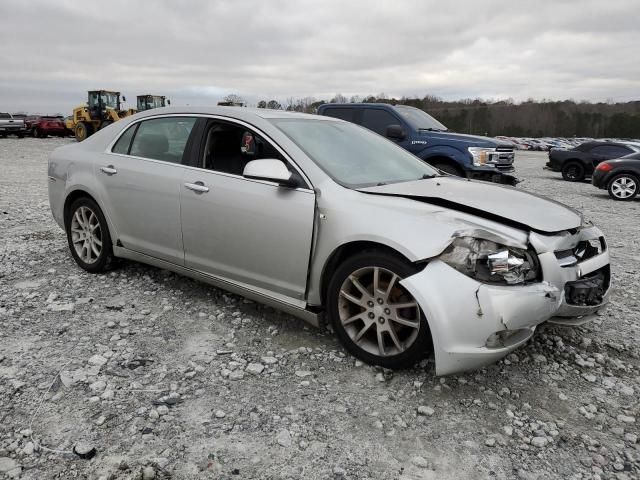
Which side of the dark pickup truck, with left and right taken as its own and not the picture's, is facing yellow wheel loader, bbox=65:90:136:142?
back

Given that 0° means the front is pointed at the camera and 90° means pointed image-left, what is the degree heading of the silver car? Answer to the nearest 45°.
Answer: approximately 315°

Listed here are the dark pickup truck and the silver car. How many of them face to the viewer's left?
0

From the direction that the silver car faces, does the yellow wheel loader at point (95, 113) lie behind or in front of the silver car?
behind

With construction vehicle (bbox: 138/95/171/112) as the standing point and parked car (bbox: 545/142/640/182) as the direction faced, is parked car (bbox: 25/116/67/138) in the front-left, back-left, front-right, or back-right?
back-right

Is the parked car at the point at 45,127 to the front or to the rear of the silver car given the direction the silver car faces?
to the rear

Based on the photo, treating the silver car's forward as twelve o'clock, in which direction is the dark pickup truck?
The dark pickup truck is roughly at 8 o'clock from the silver car.

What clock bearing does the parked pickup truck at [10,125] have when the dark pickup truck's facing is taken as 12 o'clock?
The parked pickup truck is roughly at 6 o'clock from the dark pickup truck.

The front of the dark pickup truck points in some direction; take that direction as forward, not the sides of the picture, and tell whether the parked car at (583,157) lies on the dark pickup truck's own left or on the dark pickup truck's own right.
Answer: on the dark pickup truck's own left

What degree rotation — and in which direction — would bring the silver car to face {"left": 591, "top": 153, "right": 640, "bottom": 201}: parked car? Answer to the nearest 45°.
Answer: approximately 90° to its left

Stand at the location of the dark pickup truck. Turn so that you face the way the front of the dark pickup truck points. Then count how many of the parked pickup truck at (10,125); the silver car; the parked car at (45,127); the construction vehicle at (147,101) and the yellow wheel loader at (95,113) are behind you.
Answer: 4

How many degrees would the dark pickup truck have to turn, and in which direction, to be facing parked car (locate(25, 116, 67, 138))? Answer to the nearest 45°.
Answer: approximately 180°
